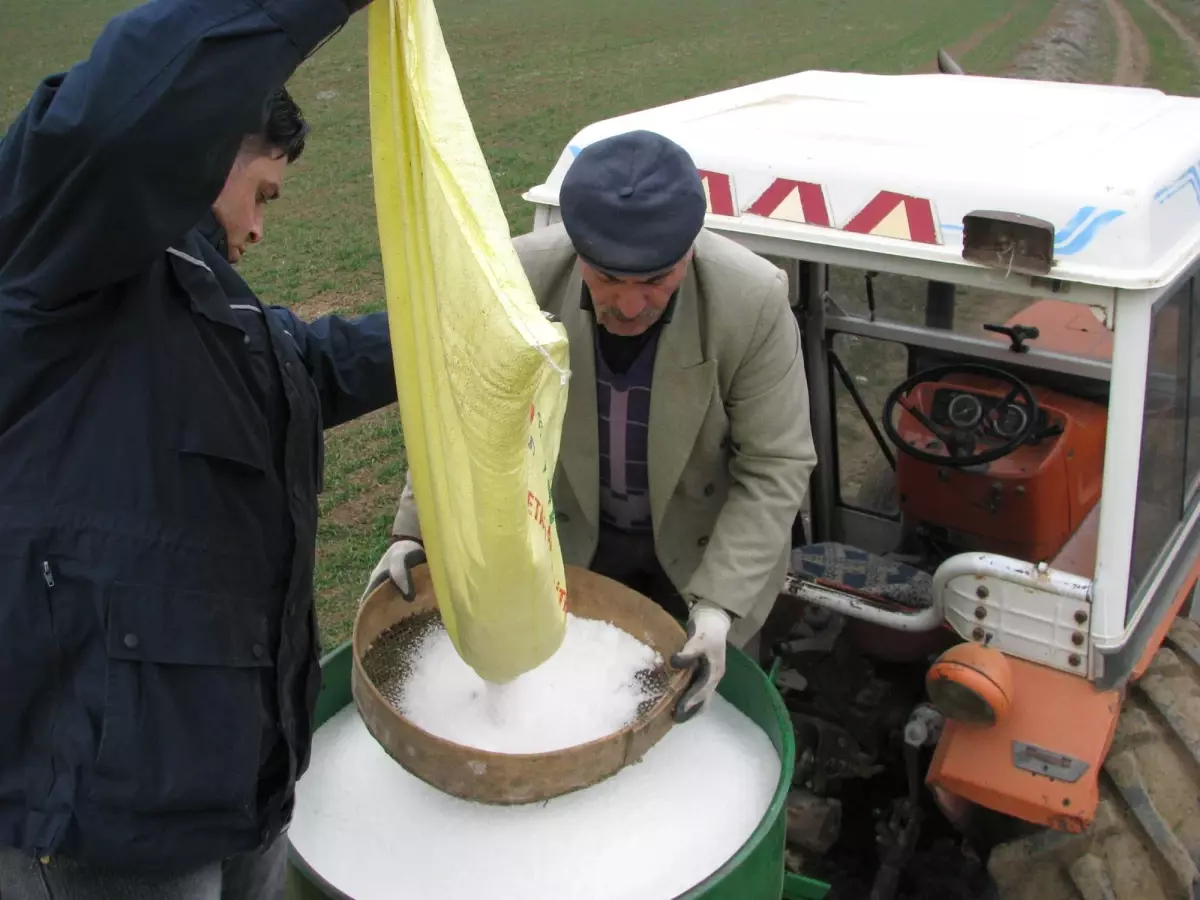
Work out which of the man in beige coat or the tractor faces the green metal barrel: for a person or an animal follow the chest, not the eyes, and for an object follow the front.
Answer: the man in beige coat

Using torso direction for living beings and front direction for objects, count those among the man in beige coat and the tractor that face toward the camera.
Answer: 1

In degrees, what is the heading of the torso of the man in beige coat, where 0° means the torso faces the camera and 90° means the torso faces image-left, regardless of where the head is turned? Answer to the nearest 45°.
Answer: approximately 0°

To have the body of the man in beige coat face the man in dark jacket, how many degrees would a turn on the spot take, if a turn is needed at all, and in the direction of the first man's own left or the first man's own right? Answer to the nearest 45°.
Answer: approximately 45° to the first man's own right

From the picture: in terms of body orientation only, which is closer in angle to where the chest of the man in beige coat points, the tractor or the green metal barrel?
the green metal barrel

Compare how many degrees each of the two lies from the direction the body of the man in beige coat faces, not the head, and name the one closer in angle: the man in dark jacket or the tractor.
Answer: the man in dark jacket

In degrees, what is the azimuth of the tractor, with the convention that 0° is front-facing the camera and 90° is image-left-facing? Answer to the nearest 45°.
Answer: approximately 225°

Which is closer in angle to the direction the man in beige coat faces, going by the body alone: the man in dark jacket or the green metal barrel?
the green metal barrel
